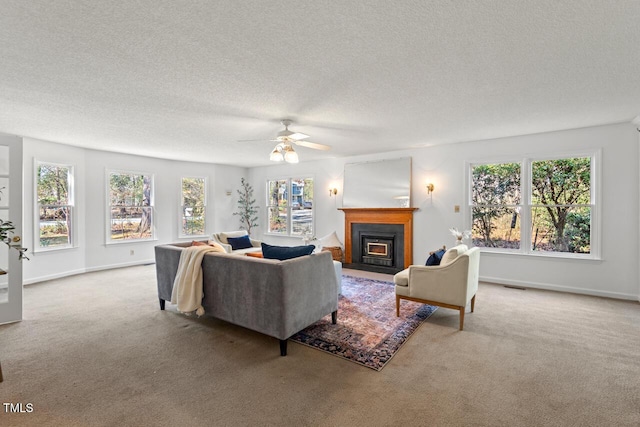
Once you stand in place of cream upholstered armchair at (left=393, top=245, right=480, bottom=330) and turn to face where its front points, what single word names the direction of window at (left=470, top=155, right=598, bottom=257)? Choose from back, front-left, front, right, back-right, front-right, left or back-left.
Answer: back-right

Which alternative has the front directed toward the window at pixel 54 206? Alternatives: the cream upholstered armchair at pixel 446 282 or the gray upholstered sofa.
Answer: the cream upholstered armchair

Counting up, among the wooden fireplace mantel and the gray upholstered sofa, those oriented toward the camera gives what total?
1

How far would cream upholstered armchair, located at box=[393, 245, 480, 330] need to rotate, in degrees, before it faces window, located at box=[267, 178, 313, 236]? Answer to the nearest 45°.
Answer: approximately 45° to its right

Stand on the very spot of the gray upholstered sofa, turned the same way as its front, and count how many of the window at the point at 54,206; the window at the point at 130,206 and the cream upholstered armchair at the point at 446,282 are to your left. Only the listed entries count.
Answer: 2

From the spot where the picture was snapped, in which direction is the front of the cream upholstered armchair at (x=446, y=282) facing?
facing to the left of the viewer

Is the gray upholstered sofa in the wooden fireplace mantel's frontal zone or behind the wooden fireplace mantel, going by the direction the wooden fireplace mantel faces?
frontal zone

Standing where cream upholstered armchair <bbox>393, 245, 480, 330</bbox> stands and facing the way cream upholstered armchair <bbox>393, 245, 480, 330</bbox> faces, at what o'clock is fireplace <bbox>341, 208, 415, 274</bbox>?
The fireplace is roughly at 2 o'clock from the cream upholstered armchair.

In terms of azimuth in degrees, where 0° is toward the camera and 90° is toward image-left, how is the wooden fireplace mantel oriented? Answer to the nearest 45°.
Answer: approximately 0°

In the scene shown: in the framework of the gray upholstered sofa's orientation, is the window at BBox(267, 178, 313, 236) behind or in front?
in front

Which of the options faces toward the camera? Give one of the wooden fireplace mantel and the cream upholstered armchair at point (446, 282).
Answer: the wooden fireplace mantel

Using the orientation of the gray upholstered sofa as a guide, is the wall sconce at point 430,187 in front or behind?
in front

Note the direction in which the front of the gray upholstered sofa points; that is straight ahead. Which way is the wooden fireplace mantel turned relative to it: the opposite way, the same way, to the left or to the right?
the opposite way

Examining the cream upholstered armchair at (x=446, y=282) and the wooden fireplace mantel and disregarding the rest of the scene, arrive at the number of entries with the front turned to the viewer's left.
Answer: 1
